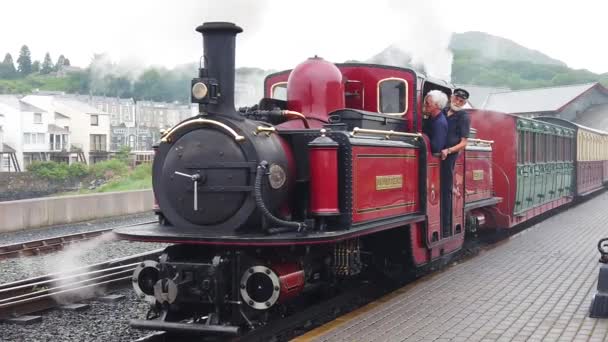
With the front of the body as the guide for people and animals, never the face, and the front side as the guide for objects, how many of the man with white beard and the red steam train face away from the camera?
0

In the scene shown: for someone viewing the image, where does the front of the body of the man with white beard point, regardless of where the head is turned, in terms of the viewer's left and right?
facing the viewer and to the left of the viewer

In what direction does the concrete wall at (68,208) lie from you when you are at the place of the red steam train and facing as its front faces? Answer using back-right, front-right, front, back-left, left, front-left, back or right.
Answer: right

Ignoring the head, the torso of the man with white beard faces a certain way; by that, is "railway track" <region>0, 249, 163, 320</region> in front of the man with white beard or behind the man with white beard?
in front

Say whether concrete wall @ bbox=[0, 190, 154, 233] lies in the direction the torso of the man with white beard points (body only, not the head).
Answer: no

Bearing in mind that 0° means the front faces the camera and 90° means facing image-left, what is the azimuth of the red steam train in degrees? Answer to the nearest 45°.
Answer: approximately 45°

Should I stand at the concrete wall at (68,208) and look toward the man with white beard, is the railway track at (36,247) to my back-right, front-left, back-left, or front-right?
front-right

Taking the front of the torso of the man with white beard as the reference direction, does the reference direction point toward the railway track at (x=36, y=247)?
no

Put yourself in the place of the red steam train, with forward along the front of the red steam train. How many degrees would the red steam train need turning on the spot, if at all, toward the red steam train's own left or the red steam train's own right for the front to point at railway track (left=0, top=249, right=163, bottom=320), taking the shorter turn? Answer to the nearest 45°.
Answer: approximately 90° to the red steam train's own right

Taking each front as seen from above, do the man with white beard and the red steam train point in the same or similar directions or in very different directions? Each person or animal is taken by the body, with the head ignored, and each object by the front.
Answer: same or similar directions

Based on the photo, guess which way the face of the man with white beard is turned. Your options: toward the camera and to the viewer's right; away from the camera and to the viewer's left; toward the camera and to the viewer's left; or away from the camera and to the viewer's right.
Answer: toward the camera and to the viewer's left
